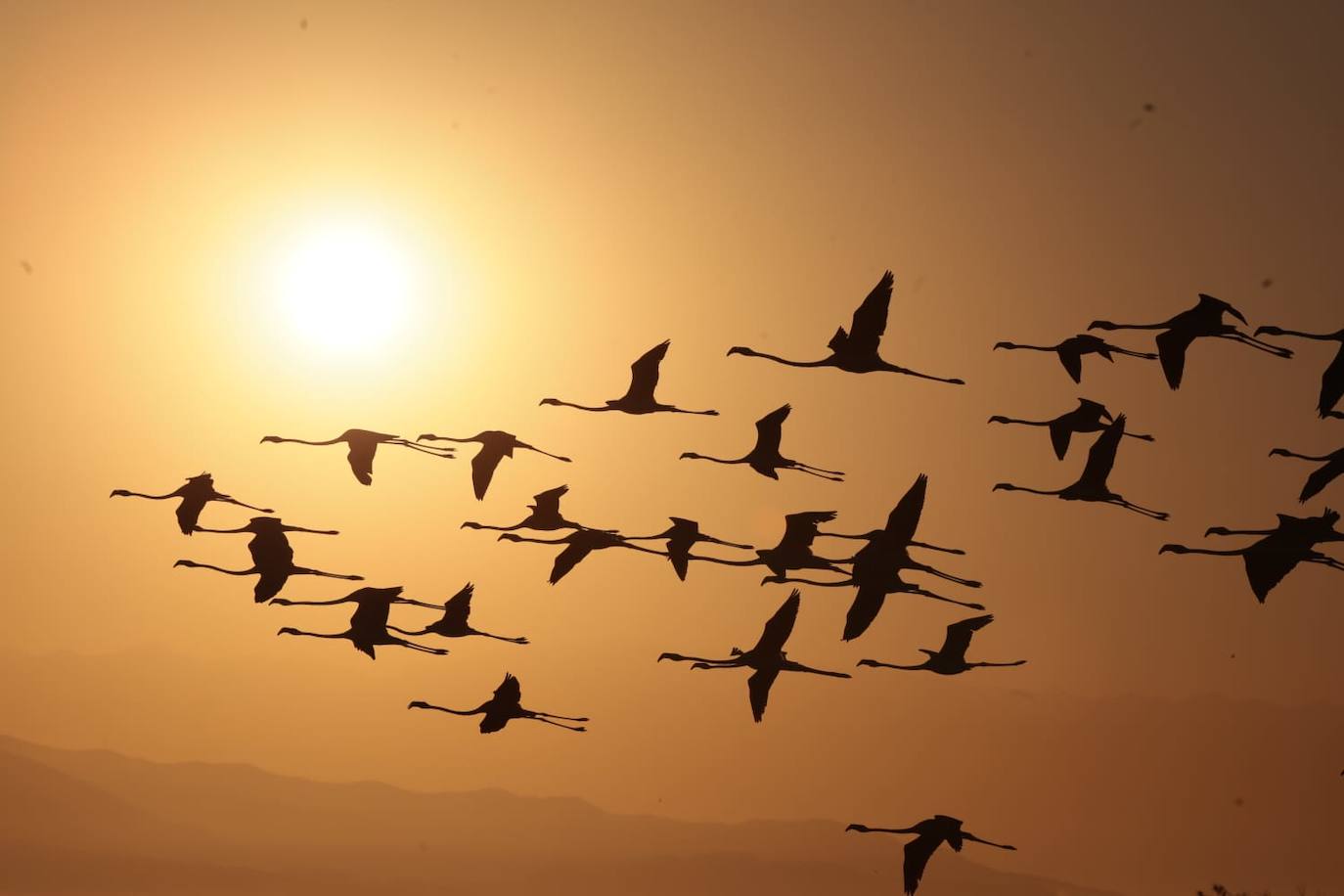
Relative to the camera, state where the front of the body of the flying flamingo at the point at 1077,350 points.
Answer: to the viewer's left

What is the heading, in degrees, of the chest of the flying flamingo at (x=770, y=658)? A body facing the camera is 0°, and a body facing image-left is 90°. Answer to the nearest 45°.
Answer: approximately 90°

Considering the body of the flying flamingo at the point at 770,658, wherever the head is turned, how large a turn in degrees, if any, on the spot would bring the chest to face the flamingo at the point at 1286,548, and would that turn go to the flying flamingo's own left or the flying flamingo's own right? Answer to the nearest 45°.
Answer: approximately 180°

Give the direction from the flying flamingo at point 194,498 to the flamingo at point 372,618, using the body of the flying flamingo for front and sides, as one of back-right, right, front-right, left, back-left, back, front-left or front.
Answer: back-left

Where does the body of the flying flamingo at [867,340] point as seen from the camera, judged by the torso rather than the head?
to the viewer's left

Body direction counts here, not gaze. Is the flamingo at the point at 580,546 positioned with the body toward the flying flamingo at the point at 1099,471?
no

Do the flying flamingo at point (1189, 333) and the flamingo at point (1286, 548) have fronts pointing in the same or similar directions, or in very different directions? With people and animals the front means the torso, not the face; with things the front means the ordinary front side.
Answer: same or similar directions

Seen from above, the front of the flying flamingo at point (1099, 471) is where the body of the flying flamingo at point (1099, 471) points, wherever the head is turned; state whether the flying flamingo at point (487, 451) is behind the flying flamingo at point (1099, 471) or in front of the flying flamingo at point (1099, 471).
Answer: in front

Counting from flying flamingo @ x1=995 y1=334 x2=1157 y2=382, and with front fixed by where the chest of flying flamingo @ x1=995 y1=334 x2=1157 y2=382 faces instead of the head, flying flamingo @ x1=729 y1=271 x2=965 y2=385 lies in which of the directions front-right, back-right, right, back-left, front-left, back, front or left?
front-left

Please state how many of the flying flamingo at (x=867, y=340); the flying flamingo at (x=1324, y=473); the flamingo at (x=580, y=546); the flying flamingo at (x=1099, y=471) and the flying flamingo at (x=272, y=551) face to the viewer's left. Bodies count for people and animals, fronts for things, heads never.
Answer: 5

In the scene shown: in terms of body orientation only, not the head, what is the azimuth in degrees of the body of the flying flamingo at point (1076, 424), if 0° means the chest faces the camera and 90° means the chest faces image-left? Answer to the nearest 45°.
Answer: approximately 90°

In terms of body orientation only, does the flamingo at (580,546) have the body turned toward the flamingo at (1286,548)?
no

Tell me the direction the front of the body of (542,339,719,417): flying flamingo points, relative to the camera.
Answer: to the viewer's left

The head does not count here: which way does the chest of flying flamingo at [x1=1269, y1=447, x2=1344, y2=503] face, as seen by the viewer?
to the viewer's left

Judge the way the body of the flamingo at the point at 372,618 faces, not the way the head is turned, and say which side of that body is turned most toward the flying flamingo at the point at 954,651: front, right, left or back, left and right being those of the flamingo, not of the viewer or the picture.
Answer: back

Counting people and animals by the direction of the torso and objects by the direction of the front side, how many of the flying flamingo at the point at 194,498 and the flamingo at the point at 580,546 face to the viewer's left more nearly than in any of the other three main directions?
2

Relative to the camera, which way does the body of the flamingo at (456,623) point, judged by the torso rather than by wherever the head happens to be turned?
to the viewer's left
